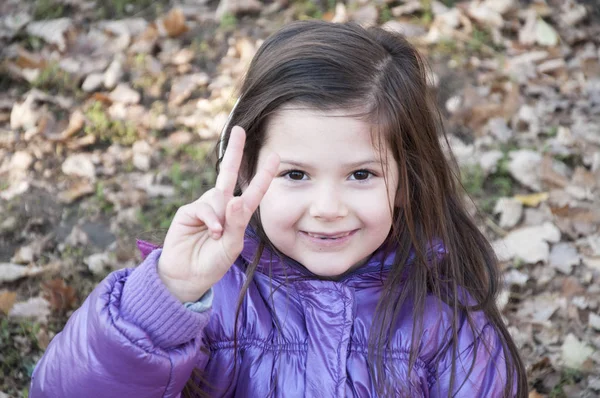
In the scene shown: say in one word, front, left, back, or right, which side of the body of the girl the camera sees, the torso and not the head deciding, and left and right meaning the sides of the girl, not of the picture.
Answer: front

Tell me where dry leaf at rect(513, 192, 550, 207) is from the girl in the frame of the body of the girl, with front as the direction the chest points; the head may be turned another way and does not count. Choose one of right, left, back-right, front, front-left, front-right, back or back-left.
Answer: back-left

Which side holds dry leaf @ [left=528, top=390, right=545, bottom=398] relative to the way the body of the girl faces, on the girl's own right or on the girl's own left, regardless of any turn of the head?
on the girl's own left

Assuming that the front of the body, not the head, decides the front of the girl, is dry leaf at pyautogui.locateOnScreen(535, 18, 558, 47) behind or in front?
behind

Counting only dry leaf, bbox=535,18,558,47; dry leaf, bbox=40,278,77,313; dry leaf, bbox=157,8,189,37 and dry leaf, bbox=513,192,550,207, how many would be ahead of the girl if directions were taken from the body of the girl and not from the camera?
0

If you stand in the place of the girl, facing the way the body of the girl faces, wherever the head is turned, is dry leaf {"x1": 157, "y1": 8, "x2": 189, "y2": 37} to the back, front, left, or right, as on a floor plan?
back

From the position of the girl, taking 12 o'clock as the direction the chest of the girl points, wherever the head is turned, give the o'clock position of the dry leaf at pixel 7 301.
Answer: The dry leaf is roughly at 4 o'clock from the girl.

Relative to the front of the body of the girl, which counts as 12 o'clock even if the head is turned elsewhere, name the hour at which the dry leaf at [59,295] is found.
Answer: The dry leaf is roughly at 4 o'clock from the girl.

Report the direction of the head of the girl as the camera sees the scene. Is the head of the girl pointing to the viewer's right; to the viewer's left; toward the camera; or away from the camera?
toward the camera

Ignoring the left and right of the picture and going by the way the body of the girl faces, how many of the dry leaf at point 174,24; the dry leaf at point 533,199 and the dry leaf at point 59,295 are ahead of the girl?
0

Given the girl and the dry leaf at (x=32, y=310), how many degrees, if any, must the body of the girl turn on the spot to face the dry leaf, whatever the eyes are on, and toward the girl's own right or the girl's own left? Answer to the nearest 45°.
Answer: approximately 135° to the girl's own right

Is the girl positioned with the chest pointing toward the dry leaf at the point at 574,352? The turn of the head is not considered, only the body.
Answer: no
